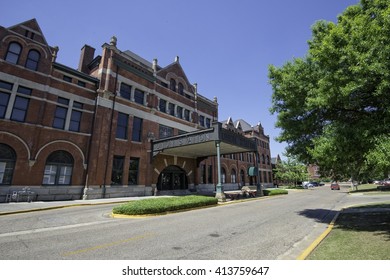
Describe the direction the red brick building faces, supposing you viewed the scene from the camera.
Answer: facing the viewer and to the right of the viewer

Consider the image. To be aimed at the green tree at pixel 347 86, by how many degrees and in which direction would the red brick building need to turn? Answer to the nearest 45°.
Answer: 0° — it already faces it
